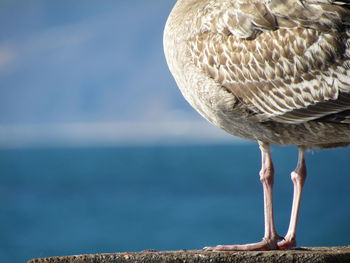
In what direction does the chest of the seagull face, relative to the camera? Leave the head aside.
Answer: to the viewer's left
